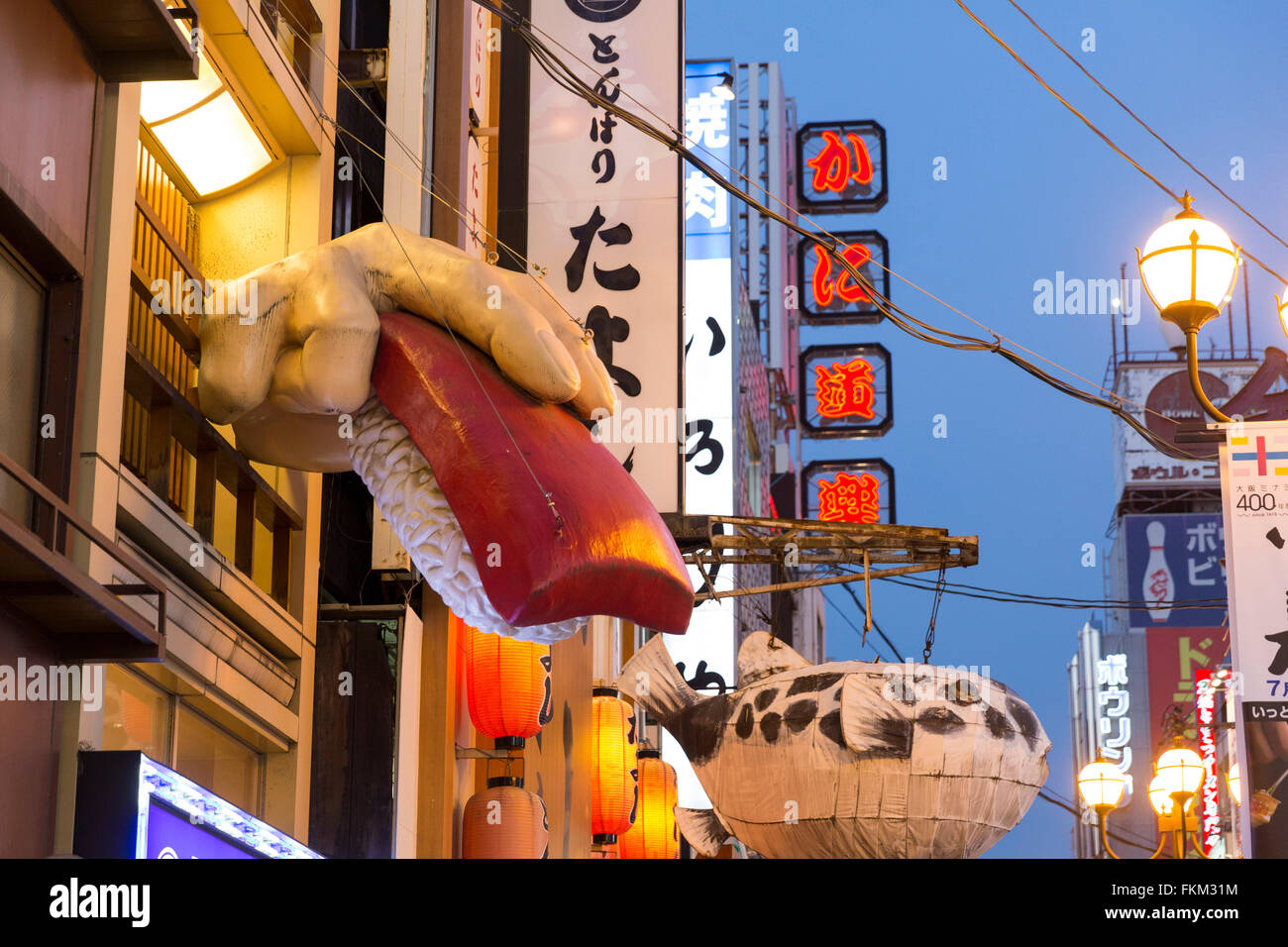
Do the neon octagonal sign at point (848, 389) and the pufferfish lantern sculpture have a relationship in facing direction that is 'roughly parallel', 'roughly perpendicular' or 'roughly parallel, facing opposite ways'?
roughly perpendicular

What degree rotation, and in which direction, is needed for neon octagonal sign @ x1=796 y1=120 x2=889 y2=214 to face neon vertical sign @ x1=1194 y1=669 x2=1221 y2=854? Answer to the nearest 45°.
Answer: approximately 135° to its left

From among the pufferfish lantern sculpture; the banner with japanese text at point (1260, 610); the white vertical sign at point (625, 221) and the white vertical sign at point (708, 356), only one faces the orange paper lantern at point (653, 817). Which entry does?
the white vertical sign at point (708, 356)

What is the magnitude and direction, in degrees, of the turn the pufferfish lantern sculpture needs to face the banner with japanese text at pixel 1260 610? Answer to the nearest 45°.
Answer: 0° — it already faces it

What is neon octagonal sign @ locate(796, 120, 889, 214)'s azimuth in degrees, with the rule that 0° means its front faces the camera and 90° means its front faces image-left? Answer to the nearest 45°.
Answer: approximately 0°

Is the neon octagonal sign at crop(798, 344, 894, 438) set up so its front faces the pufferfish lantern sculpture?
yes

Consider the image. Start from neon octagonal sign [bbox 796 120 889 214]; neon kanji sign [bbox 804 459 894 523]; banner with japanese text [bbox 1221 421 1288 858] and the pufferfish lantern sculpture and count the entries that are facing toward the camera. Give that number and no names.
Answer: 3

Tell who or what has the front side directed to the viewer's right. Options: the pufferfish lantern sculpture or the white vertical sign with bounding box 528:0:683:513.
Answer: the pufferfish lantern sculpture

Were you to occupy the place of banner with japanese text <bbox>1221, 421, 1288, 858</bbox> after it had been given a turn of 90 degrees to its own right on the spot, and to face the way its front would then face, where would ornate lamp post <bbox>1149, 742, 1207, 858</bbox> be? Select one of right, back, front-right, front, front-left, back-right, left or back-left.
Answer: right

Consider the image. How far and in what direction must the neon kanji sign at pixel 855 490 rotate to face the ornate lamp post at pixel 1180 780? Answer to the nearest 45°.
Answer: approximately 45° to its left

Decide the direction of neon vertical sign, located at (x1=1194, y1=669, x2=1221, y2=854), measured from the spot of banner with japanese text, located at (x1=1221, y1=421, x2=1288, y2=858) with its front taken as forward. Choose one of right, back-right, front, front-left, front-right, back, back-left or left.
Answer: back

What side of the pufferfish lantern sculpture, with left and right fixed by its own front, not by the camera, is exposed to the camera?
right
